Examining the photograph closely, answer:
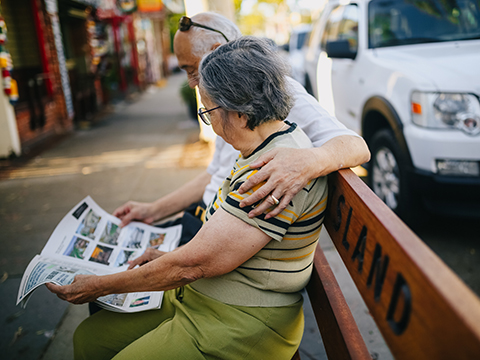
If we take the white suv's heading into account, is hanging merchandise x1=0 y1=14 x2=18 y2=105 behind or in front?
behind

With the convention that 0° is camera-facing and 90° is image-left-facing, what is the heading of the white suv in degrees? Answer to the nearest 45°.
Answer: approximately 315°

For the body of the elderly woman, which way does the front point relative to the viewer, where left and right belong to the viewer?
facing to the left of the viewer

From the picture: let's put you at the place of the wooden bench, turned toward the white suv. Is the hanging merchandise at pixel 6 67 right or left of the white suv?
left

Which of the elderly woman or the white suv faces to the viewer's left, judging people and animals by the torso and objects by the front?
the elderly woman

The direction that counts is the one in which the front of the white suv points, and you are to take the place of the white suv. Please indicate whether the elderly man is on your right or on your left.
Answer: on your right

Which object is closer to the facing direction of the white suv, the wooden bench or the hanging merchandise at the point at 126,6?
the wooden bench

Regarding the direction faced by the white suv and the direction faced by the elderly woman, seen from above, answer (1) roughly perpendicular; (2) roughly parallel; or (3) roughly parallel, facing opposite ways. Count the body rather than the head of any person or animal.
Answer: roughly perpendicular

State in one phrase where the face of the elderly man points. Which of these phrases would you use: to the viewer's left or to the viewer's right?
to the viewer's left

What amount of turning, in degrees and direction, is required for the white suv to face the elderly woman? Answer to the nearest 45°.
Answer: approximately 45° to its right

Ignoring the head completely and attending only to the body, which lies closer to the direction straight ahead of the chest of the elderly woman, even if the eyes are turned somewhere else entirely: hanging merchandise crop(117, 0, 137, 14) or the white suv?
the hanging merchandise

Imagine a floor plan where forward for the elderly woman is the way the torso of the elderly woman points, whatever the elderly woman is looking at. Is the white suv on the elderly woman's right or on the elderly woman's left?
on the elderly woman's right

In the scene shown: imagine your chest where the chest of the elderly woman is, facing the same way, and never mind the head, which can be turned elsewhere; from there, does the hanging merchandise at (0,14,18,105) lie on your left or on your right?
on your right
